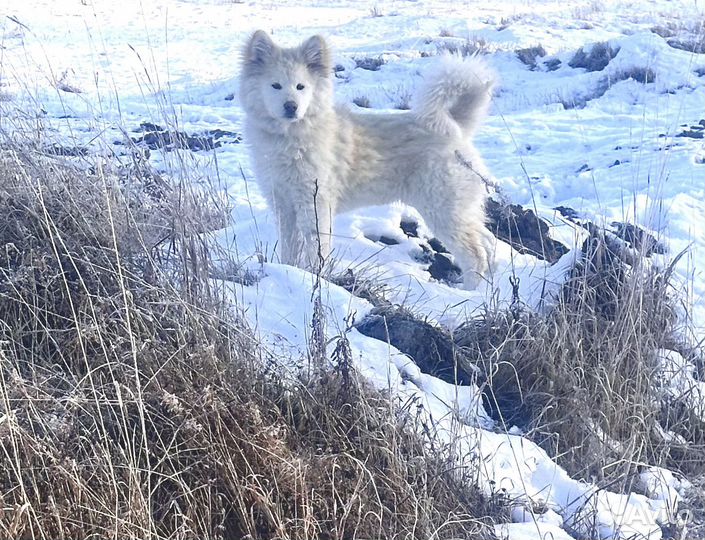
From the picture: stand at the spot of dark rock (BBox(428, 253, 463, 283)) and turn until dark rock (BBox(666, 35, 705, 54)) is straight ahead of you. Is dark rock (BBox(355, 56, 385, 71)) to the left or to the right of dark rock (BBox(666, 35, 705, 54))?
left

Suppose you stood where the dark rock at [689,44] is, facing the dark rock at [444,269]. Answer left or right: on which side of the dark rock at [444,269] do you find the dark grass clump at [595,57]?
right

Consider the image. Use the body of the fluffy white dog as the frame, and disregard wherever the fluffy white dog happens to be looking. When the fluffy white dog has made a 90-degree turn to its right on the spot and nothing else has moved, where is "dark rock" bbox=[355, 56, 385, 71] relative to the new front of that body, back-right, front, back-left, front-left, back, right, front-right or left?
front

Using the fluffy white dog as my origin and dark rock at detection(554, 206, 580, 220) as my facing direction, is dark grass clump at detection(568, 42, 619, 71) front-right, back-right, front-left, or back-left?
front-left

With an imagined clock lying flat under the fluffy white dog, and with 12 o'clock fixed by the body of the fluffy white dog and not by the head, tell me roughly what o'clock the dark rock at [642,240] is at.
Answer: The dark rock is roughly at 7 o'clock from the fluffy white dog.

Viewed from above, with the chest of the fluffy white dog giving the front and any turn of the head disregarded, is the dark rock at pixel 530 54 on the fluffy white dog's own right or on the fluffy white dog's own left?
on the fluffy white dog's own right

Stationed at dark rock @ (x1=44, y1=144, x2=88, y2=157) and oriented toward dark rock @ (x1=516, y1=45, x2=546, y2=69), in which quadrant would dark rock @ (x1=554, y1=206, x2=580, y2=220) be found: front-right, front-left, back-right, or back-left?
front-right

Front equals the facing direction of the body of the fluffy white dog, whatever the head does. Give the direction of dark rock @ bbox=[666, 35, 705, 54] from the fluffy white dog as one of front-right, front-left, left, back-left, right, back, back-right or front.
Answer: back-right

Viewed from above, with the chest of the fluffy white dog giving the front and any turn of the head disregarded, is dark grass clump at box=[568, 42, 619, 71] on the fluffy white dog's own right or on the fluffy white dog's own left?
on the fluffy white dog's own right

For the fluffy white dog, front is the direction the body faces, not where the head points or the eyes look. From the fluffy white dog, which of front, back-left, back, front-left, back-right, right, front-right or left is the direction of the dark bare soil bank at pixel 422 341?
left

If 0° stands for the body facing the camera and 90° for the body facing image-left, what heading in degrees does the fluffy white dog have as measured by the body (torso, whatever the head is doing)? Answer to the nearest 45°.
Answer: approximately 90°
